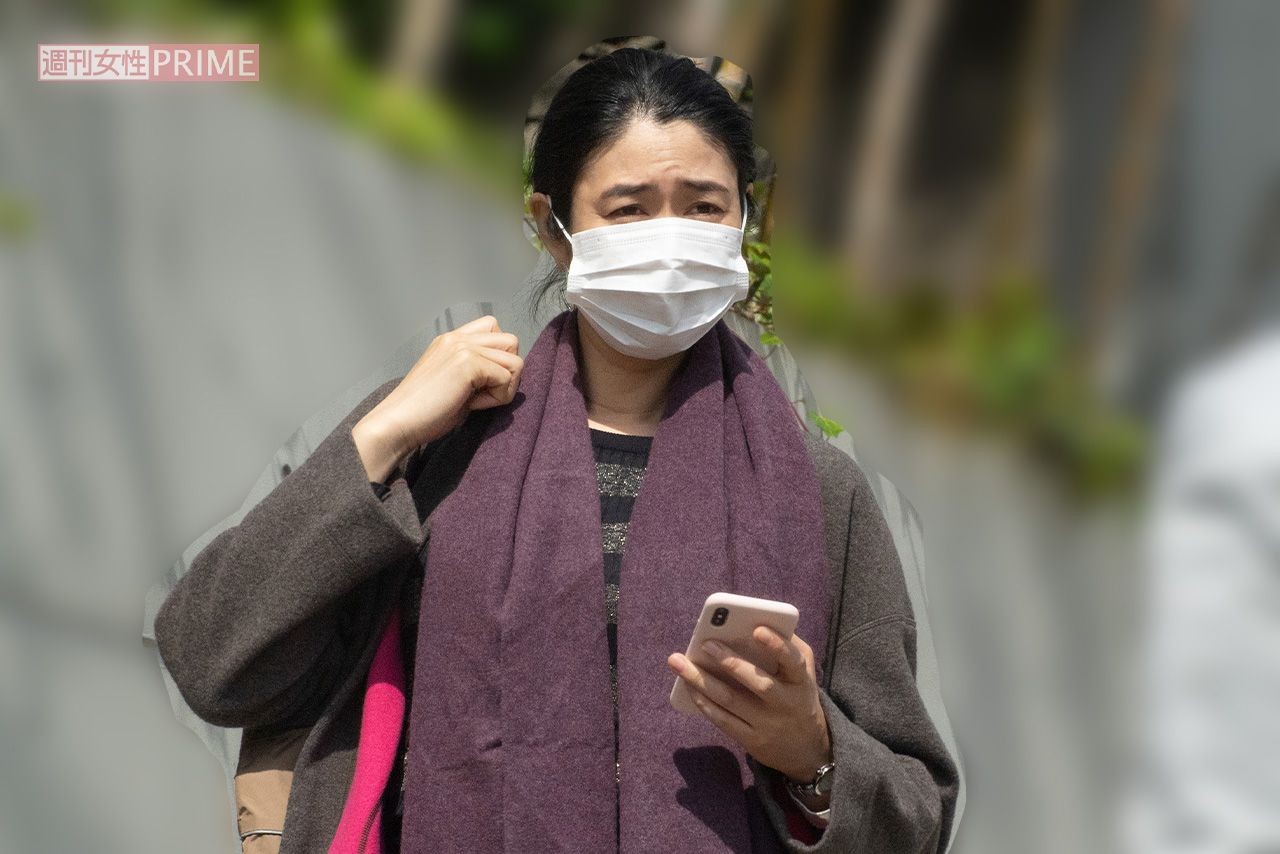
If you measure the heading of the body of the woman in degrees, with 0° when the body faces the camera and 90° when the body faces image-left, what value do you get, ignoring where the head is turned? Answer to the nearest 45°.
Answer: approximately 0°
